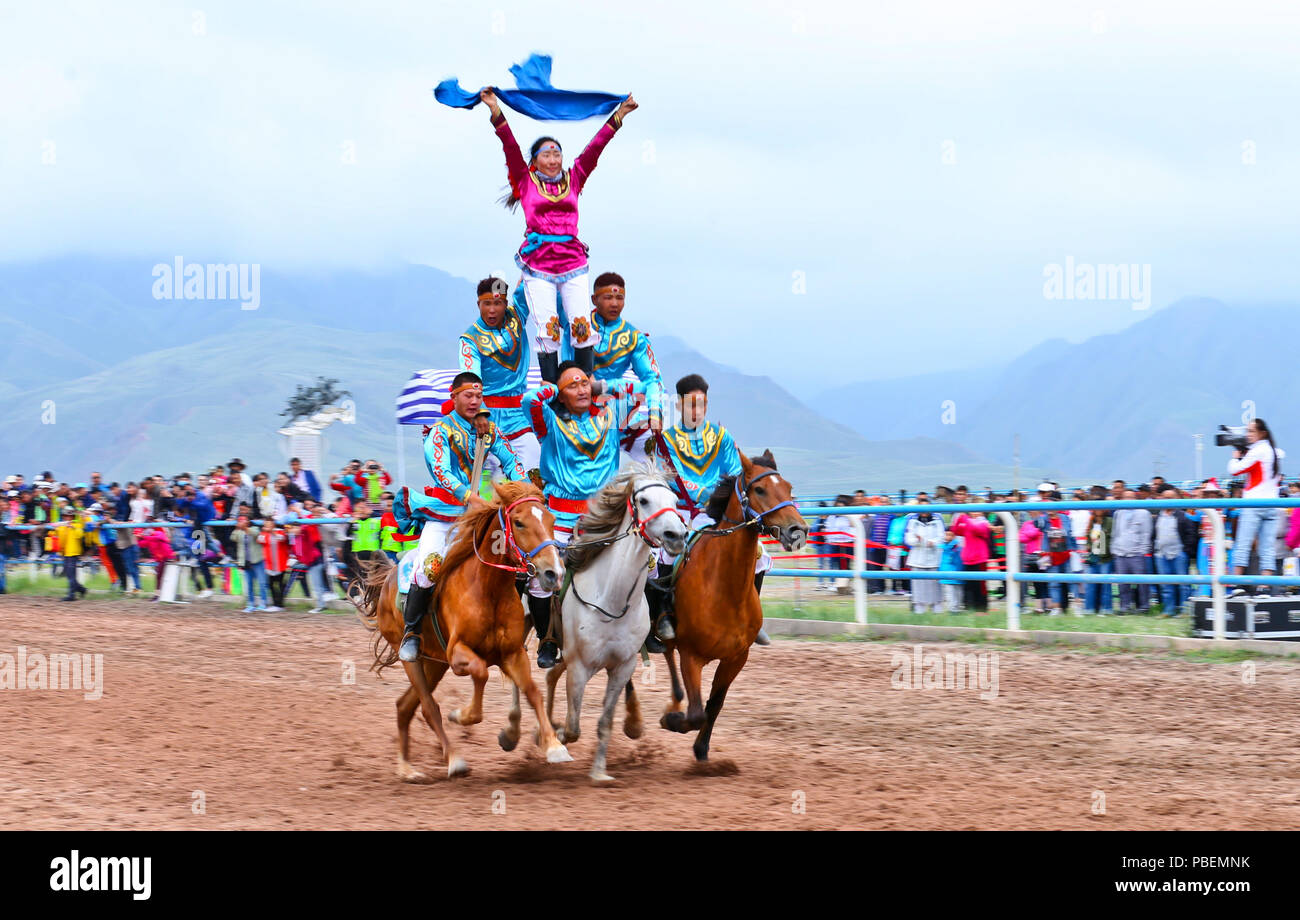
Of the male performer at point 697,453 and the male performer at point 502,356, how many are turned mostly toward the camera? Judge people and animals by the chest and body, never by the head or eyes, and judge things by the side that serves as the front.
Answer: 2

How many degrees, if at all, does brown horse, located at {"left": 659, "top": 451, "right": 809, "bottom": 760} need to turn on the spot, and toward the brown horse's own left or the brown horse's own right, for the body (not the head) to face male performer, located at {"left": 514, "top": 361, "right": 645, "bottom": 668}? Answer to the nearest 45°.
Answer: approximately 135° to the brown horse's own right

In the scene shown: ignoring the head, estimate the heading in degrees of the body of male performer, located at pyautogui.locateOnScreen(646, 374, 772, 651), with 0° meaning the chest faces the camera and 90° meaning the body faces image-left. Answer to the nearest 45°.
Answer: approximately 0°

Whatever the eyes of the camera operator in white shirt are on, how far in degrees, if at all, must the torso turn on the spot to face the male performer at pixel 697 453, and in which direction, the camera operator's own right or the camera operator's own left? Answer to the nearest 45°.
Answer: approximately 45° to the camera operator's own left

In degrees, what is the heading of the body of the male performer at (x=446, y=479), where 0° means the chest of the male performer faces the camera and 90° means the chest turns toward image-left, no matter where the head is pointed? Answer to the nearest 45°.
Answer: approximately 315°

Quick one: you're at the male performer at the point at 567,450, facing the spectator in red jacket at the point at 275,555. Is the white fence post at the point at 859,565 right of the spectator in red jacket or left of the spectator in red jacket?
right

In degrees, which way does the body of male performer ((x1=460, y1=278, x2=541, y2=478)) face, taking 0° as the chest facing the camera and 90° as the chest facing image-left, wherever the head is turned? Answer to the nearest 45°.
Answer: approximately 0°

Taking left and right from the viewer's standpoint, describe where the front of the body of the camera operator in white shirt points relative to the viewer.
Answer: facing to the left of the viewer
